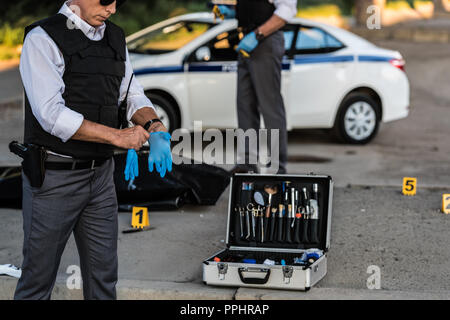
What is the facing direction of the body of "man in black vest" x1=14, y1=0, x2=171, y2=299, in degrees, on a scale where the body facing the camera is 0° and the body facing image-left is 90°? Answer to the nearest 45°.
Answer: approximately 315°

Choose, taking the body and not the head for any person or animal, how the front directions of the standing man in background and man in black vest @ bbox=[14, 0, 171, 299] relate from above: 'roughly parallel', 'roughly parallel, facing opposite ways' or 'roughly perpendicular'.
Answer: roughly perpendicular

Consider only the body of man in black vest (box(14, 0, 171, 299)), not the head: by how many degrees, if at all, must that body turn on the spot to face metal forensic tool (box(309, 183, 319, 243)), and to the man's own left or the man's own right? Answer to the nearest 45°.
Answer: approximately 90° to the man's own left

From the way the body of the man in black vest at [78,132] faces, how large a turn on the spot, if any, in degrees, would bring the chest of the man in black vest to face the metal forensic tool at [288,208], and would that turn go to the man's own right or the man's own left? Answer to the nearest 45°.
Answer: approximately 90° to the man's own left

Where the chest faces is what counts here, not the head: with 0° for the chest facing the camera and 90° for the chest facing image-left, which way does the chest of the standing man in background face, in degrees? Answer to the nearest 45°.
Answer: approximately 45°

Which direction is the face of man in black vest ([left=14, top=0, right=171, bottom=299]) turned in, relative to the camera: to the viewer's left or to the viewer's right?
to the viewer's right

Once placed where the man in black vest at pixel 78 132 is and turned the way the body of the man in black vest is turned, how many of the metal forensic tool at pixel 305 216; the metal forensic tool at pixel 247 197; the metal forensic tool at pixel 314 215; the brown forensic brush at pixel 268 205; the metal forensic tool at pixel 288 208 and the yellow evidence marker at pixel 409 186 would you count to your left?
6

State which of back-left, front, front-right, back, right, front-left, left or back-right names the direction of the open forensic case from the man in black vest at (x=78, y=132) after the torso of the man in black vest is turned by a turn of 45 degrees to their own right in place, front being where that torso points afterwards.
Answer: back-left

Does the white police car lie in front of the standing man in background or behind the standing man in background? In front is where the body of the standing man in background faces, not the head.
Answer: behind

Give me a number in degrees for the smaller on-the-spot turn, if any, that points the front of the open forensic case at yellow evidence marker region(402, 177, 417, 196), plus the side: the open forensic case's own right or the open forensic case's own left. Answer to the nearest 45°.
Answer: approximately 135° to the open forensic case's own left
